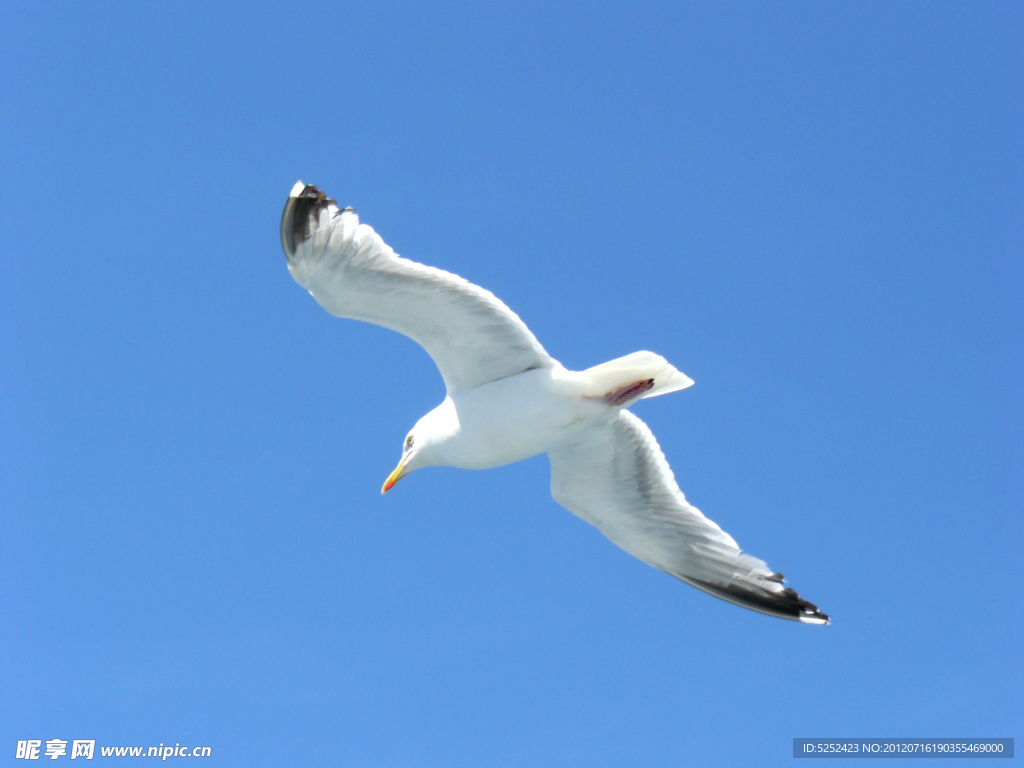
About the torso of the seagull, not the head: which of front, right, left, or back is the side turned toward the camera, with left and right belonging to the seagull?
left
